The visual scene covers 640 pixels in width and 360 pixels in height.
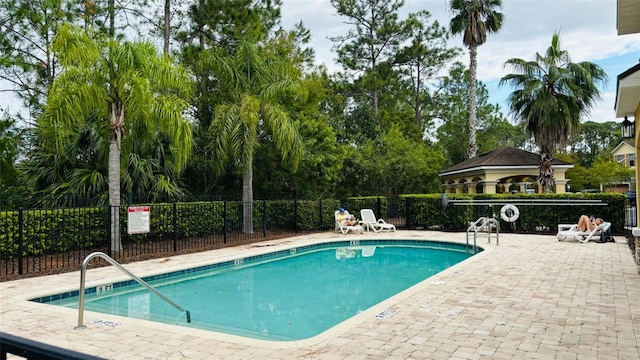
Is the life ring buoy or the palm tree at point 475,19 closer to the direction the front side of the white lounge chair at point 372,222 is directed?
the life ring buoy

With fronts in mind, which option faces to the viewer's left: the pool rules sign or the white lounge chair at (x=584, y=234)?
the white lounge chair

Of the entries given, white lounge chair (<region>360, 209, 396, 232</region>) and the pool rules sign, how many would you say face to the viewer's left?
0

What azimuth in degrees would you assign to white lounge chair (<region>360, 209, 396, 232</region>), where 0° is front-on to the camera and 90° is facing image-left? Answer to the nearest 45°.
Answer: approximately 315°

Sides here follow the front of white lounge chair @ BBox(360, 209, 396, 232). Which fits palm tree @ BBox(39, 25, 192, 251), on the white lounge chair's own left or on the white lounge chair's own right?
on the white lounge chair's own right

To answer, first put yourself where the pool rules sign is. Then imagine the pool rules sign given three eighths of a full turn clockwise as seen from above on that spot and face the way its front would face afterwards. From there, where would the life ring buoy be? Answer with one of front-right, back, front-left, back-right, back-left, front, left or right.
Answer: back-right

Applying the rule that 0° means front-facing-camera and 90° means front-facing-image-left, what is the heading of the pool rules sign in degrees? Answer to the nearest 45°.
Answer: approximately 0°

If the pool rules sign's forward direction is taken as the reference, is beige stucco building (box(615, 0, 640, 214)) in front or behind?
in front

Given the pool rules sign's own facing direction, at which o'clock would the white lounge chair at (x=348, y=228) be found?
The white lounge chair is roughly at 8 o'clock from the pool rules sign.

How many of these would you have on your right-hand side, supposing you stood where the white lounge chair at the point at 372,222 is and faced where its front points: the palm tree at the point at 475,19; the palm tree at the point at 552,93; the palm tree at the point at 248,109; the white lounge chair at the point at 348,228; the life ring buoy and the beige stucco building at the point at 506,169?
2

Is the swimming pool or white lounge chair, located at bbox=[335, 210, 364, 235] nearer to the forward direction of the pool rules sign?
the swimming pool

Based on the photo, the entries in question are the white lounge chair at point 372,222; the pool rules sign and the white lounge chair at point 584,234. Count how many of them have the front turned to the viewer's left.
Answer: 1

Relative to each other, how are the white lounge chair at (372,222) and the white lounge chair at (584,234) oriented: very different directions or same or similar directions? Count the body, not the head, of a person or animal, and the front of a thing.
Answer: very different directions

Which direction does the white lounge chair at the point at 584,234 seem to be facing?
to the viewer's left

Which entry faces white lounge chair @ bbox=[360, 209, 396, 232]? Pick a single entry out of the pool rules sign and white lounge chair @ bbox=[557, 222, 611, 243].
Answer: white lounge chair @ bbox=[557, 222, 611, 243]
